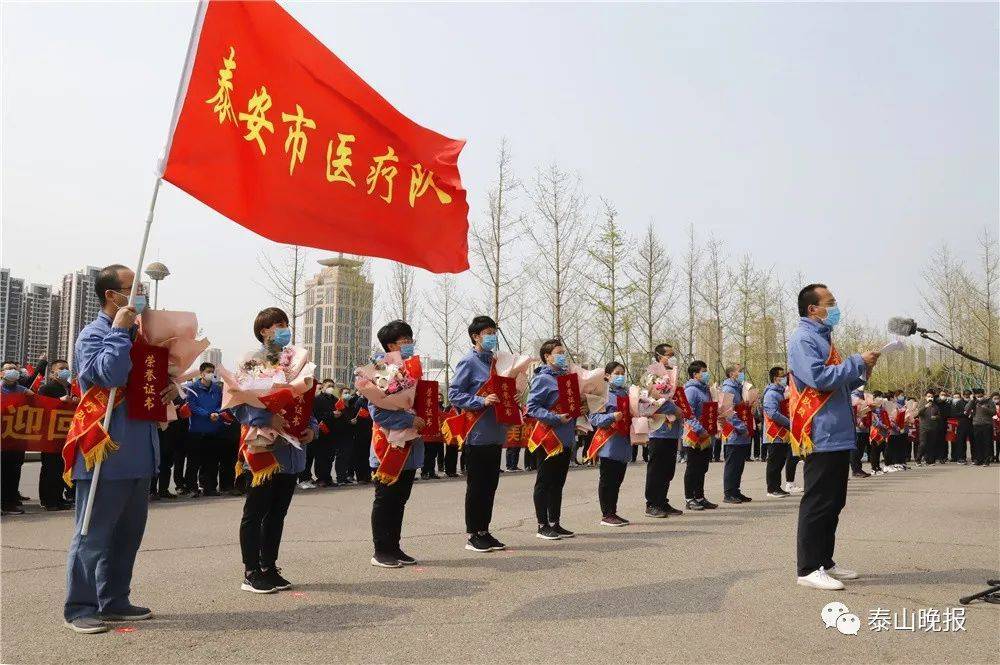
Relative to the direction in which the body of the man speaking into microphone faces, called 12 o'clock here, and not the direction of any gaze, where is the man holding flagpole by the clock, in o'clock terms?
The man holding flagpole is roughly at 5 o'clock from the man speaking into microphone.

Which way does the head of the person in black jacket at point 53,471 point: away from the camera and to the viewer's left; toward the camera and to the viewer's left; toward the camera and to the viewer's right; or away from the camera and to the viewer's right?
toward the camera and to the viewer's right

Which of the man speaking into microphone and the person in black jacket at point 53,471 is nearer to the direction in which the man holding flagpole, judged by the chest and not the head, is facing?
the man speaking into microphone

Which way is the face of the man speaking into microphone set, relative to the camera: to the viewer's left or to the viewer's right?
to the viewer's right

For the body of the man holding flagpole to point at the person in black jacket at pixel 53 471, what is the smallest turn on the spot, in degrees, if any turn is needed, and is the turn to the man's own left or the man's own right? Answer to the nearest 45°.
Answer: approximately 90° to the man's own left

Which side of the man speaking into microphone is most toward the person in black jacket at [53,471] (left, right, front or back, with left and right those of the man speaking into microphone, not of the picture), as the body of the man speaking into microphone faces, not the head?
back

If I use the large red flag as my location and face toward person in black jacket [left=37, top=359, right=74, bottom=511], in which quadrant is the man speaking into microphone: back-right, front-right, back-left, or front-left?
back-right

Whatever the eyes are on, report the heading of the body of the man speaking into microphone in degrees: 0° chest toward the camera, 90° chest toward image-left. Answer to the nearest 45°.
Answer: approximately 270°

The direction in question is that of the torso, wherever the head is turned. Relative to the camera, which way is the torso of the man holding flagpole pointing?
to the viewer's right
